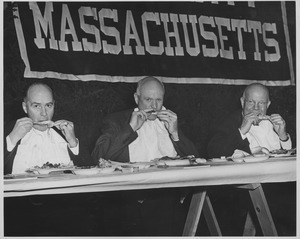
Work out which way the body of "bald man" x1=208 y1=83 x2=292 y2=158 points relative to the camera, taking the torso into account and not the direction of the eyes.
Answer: toward the camera

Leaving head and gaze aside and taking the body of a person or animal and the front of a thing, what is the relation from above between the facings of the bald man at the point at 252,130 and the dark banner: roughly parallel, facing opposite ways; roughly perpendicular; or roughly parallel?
roughly parallel

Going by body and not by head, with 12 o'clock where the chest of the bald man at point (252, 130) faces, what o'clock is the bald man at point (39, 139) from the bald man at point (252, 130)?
the bald man at point (39, 139) is roughly at 2 o'clock from the bald man at point (252, 130).

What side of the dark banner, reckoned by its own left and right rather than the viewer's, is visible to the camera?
front

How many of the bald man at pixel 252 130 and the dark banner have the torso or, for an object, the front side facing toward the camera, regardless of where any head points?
2

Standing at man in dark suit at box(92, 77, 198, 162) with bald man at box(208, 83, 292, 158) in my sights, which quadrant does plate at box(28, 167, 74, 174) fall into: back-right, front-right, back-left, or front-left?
back-right

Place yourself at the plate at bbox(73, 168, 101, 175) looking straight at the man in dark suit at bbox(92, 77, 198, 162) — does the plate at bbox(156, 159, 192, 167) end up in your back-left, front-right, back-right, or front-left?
front-right

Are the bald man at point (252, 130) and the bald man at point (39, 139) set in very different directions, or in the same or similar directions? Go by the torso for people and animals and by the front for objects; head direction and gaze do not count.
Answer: same or similar directions

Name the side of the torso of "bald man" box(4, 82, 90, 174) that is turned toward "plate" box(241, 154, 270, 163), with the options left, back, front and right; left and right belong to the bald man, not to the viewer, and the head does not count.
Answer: left

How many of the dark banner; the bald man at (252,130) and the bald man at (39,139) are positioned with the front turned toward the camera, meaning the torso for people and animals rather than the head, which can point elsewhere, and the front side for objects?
3

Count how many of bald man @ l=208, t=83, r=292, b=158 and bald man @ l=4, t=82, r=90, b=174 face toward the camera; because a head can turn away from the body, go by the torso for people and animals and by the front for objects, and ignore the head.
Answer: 2
